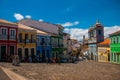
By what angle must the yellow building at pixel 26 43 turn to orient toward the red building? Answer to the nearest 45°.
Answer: approximately 90° to its right

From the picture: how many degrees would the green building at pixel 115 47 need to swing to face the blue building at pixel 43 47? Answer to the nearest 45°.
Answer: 0° — it already faces it

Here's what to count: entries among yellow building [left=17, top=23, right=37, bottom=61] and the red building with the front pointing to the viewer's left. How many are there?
0

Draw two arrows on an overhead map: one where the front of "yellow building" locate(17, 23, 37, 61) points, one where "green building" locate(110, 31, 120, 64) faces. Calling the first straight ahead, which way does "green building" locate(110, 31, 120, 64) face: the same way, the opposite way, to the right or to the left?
to the right

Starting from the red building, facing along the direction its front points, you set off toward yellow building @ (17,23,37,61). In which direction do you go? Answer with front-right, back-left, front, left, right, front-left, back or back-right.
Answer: left

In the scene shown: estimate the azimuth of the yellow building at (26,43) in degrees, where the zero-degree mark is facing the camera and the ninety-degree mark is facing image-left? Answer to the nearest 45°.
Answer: approximately 315°

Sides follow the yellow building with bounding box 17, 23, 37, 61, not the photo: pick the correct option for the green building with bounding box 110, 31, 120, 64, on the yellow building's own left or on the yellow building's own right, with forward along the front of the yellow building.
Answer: on the yellow building's own left

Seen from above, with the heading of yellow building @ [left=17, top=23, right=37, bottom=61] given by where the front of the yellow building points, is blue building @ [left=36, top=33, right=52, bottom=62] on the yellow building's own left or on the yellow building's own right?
on the yellow building's own left

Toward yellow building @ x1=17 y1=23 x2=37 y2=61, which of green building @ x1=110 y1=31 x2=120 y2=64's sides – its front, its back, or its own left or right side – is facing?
front

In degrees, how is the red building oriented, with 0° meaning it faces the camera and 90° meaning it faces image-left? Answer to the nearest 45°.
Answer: approximately 315°

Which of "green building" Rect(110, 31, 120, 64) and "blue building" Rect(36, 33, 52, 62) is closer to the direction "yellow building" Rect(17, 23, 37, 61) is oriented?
the green building

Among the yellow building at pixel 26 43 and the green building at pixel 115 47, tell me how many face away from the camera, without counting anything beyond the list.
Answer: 0

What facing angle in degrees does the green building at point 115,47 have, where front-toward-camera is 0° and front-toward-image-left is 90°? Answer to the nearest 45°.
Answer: approximately 45°
